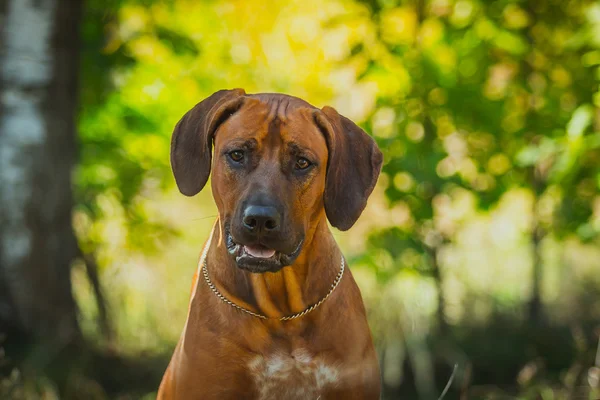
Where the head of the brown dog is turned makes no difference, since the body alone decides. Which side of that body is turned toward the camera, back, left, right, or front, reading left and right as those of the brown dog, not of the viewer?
front

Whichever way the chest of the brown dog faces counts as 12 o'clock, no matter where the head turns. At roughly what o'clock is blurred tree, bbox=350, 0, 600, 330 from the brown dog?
The blurred tree is roughly at 7 o'clock from the brown dog.
